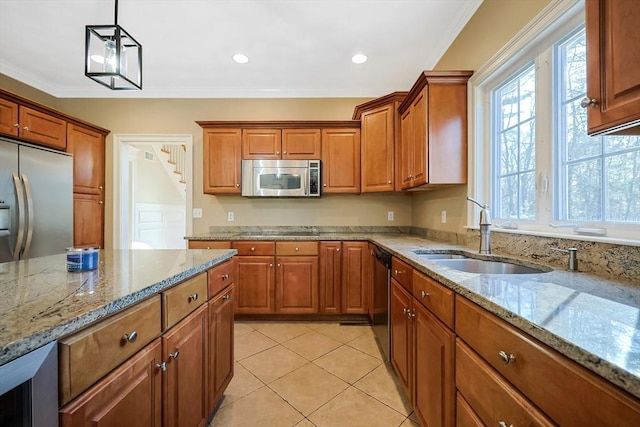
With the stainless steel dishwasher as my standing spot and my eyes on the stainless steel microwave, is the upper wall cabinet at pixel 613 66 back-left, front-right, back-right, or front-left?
back-left

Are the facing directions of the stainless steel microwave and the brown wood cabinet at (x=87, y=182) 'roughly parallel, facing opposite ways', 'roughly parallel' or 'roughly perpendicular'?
roughly perpendicular

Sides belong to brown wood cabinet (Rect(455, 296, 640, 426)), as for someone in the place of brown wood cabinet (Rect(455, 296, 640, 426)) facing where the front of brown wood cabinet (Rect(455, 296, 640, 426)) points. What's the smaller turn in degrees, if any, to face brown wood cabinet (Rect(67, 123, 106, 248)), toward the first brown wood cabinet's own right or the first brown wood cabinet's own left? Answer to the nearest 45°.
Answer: approximately 45° to the first brown wood cabinet's own right

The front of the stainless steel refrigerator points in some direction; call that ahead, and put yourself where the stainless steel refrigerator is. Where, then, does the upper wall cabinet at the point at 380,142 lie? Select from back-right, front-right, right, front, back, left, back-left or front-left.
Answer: front

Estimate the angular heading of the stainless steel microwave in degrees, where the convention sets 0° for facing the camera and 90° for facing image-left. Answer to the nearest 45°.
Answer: approximately 0°

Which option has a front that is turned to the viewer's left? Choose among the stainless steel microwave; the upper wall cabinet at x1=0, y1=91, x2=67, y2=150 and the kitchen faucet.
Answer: the kitchen faucet

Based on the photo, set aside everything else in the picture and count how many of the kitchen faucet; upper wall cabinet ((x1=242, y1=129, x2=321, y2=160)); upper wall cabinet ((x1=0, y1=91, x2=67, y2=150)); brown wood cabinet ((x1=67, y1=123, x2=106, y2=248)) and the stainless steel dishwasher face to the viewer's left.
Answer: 2

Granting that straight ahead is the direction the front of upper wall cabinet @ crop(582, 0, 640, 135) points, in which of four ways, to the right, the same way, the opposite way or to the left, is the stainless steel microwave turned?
to the left

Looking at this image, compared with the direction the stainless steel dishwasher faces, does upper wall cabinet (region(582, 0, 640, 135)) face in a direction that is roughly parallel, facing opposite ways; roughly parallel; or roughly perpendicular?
roughly parallel

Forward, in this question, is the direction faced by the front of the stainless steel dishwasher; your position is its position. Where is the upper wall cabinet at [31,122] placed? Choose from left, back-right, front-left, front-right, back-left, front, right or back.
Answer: front

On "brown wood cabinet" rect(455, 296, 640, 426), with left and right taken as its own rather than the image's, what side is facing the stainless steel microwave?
right

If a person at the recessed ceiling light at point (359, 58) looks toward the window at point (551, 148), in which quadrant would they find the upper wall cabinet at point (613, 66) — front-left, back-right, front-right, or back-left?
front-right

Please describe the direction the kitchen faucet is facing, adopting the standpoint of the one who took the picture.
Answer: facing to the left of the viewer

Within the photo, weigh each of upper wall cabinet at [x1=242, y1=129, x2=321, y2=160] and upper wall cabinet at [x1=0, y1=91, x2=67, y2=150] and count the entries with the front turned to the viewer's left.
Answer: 0

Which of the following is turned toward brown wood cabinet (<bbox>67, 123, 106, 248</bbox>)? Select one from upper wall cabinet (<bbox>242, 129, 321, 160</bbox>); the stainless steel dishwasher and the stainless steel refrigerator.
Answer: the stainless steel dishwasher

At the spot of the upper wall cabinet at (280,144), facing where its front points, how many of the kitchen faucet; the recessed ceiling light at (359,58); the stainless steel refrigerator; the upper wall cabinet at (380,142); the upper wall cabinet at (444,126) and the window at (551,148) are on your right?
1

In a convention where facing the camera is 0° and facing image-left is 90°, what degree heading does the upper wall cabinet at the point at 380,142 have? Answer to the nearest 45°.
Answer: approximately 45°

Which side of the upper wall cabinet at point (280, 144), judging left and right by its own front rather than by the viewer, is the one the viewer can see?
front

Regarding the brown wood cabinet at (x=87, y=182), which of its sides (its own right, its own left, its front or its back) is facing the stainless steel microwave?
front
